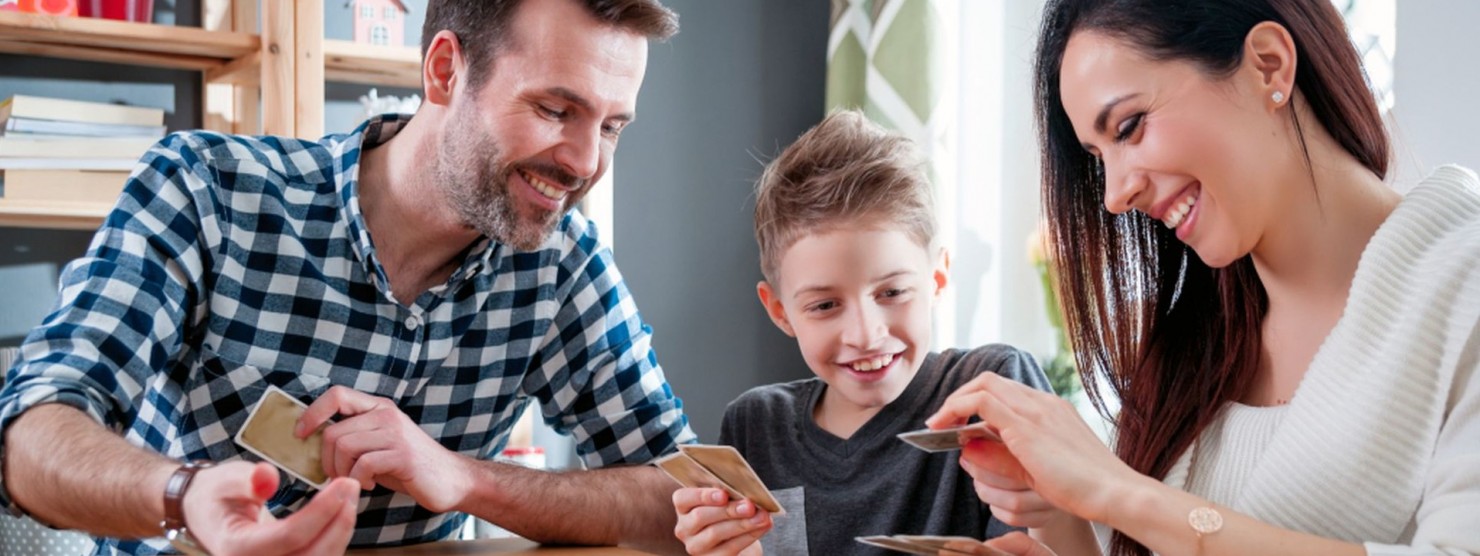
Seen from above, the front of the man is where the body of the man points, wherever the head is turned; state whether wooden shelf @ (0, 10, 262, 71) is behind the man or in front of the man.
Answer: behind

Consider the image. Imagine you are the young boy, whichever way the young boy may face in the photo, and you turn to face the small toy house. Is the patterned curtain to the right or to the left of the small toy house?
right

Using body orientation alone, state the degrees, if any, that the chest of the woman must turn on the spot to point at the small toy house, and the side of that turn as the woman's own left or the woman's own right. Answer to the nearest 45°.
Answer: approximately 90° to the woman's own right

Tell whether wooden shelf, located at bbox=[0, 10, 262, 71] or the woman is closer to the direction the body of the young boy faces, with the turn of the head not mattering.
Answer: the woman

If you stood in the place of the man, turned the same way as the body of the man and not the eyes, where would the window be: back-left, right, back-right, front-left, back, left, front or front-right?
front-left

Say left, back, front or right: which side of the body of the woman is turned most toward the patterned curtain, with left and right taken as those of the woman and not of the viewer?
right

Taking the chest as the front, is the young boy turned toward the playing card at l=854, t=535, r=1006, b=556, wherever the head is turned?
yes

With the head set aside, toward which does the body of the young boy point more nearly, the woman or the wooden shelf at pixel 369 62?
the woman

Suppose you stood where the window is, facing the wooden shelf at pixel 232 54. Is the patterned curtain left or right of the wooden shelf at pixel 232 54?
right

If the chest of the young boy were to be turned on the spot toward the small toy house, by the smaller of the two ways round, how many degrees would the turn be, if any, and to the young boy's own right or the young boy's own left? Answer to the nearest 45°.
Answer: approximately 135° to the young boy's own right

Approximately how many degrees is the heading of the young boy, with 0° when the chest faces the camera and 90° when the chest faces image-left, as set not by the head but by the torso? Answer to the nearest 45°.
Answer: approximately 0°
